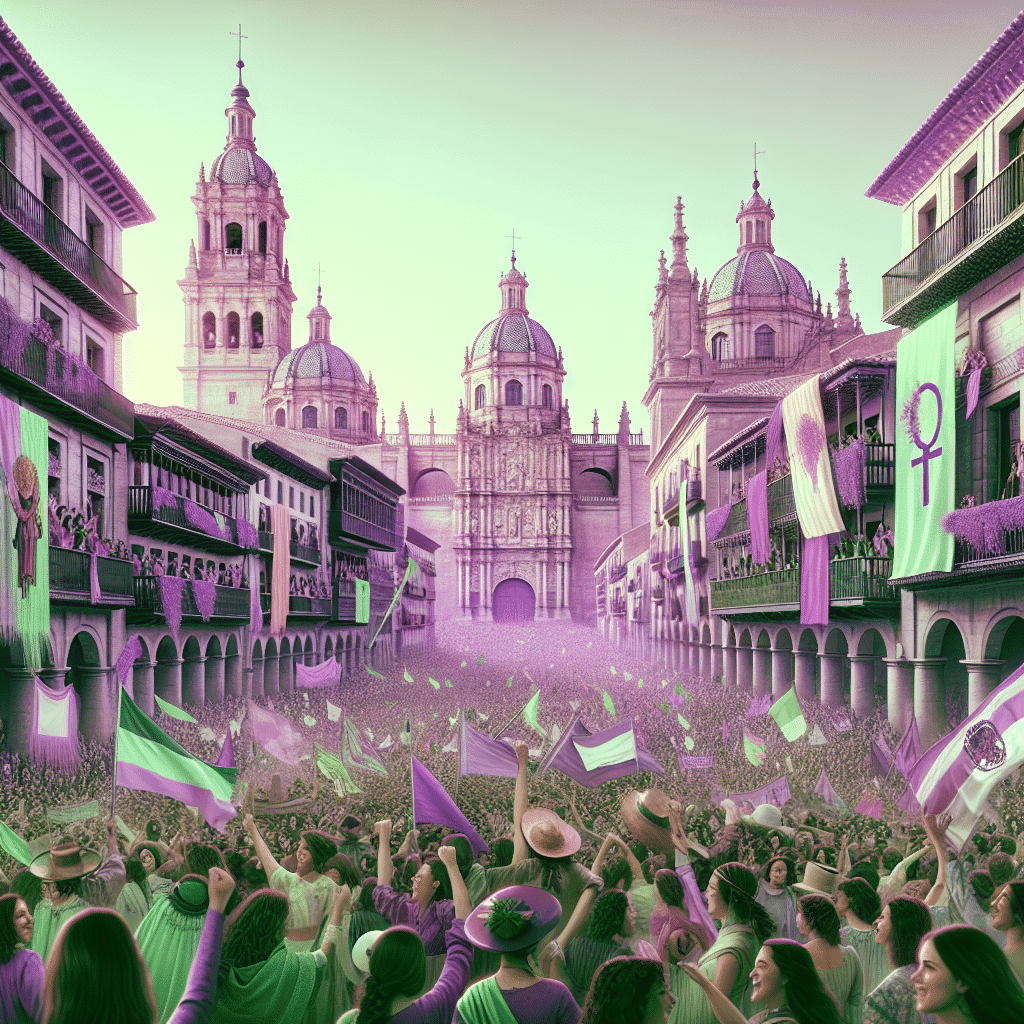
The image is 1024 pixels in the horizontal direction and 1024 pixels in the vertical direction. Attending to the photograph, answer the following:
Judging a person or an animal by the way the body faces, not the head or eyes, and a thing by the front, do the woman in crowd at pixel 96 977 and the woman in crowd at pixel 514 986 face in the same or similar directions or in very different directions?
same or similar directions

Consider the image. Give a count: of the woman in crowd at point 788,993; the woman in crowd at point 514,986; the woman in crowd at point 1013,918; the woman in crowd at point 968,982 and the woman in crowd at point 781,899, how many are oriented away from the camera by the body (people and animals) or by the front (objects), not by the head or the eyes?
1

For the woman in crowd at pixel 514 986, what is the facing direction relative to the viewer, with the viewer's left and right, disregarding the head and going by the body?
facing away from the viewer

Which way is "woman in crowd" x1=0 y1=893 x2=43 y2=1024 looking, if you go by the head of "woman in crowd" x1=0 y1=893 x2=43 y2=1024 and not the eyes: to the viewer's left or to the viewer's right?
to the viewer's right

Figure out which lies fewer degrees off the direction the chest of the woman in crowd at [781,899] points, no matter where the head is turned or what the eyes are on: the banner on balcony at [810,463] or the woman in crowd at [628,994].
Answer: the woman in crowd

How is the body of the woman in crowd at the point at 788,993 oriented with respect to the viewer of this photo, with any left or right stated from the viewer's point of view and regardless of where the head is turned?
facing to the left of the viewer

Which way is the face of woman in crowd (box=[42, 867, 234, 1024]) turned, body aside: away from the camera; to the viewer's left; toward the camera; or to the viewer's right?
away from the camera

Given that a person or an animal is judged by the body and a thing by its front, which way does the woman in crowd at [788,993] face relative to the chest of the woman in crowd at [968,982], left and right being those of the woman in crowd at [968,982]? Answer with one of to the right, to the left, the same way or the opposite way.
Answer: the same way

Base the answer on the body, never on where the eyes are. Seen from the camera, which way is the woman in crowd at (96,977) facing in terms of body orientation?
away from the camera
